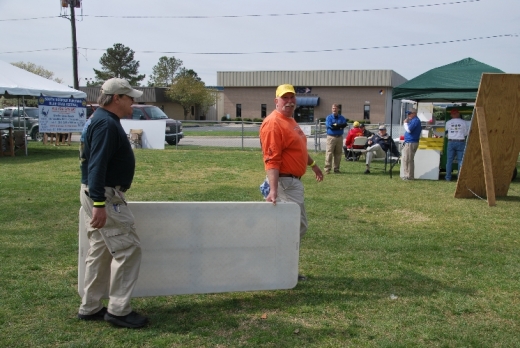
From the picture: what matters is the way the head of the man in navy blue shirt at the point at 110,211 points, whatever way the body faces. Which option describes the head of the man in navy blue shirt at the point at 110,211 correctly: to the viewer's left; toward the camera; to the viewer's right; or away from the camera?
to the viewer's right

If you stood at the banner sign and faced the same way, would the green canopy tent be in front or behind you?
in front

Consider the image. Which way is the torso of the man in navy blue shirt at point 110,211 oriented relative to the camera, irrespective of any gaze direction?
to the viewer's right

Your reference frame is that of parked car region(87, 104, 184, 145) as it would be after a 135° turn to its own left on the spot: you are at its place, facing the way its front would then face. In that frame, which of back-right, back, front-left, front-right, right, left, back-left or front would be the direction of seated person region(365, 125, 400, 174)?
back-right

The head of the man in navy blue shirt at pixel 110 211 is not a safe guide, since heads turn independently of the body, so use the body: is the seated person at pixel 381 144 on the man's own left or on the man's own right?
on the man's own left

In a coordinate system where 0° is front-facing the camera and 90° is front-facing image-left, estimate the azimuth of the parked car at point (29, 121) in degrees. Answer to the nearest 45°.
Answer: approximately 315°

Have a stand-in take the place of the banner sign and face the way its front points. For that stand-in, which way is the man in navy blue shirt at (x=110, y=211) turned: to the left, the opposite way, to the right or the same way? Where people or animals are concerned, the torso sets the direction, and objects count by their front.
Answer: to the left

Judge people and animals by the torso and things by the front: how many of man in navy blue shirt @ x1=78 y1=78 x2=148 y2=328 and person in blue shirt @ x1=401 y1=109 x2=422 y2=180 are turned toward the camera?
0

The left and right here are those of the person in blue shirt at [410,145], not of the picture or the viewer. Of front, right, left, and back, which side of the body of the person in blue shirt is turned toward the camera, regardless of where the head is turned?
left

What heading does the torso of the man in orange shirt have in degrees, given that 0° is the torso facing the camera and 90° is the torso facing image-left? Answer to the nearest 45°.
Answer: approximately 315°

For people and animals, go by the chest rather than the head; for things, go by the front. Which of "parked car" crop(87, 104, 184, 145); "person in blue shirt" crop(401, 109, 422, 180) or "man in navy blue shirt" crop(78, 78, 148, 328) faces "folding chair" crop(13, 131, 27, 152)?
the person in blue shirt
